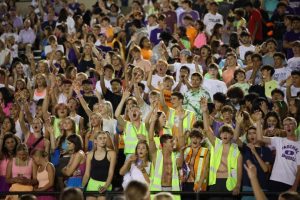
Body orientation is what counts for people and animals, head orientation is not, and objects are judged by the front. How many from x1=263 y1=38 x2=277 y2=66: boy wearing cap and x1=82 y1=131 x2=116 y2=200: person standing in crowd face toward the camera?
2

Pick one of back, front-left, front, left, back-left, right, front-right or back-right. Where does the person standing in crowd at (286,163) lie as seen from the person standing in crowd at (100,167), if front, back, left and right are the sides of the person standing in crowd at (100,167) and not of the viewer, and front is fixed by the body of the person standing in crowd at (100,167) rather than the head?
left

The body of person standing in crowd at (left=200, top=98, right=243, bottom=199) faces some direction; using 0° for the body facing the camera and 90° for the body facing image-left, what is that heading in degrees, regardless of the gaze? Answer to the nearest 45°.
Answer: approximately 0°
